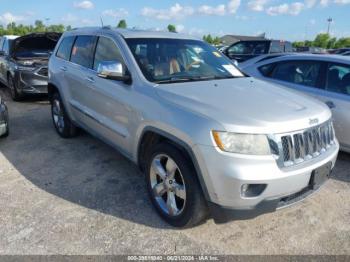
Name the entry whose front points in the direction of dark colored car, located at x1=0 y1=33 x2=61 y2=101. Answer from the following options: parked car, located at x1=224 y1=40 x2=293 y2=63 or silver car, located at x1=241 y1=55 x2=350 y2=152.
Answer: the parked car

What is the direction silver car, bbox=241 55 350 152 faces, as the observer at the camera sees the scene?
facing the viewer and to the right of the viewer

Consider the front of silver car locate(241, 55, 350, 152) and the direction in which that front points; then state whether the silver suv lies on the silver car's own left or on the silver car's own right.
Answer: on the silver car's own right

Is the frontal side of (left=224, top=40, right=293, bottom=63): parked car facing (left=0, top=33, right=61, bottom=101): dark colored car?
yes

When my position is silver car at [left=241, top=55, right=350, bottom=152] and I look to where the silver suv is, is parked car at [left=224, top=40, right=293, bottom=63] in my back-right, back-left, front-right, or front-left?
back-right

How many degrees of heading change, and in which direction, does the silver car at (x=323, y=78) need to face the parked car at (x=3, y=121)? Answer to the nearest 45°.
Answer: approximately 135° to its right

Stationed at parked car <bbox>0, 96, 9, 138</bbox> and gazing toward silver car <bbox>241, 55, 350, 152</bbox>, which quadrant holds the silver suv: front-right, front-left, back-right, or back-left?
front-right

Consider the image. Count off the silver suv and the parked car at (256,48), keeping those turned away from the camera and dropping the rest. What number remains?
0

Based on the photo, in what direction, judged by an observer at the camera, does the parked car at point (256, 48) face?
facing the viewer and to the left of the viewer

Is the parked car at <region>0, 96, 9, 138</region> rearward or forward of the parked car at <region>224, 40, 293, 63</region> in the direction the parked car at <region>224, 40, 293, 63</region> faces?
forward

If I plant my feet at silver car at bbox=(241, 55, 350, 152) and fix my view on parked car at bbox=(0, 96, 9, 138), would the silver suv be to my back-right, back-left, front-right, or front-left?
front-left

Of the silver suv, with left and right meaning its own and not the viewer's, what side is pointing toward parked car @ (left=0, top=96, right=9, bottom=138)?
back

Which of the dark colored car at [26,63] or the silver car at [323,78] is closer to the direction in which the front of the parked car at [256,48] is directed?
the dark colored car

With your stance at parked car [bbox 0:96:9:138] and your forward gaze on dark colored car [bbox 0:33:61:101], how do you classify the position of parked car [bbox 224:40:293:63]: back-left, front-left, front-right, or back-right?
front-right

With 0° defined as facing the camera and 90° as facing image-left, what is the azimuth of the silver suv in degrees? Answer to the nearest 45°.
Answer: approximately 315°

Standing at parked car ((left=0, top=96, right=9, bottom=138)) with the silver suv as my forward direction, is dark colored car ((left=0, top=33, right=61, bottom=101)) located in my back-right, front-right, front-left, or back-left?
back-left
